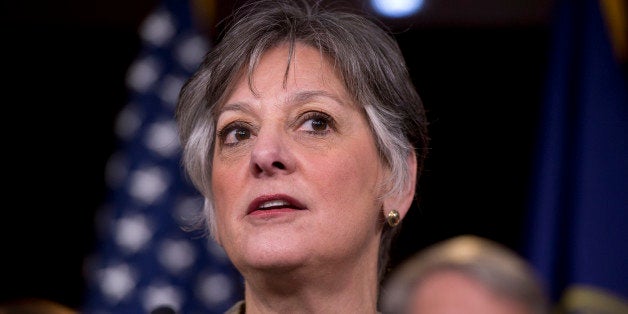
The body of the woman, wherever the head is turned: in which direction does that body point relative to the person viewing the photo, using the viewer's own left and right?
facing the viewer and to the left of the viewer

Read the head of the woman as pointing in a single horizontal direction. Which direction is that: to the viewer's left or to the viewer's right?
to the viewer's left

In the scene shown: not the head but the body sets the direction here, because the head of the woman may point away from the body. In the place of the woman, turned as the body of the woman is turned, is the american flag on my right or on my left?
on my right
